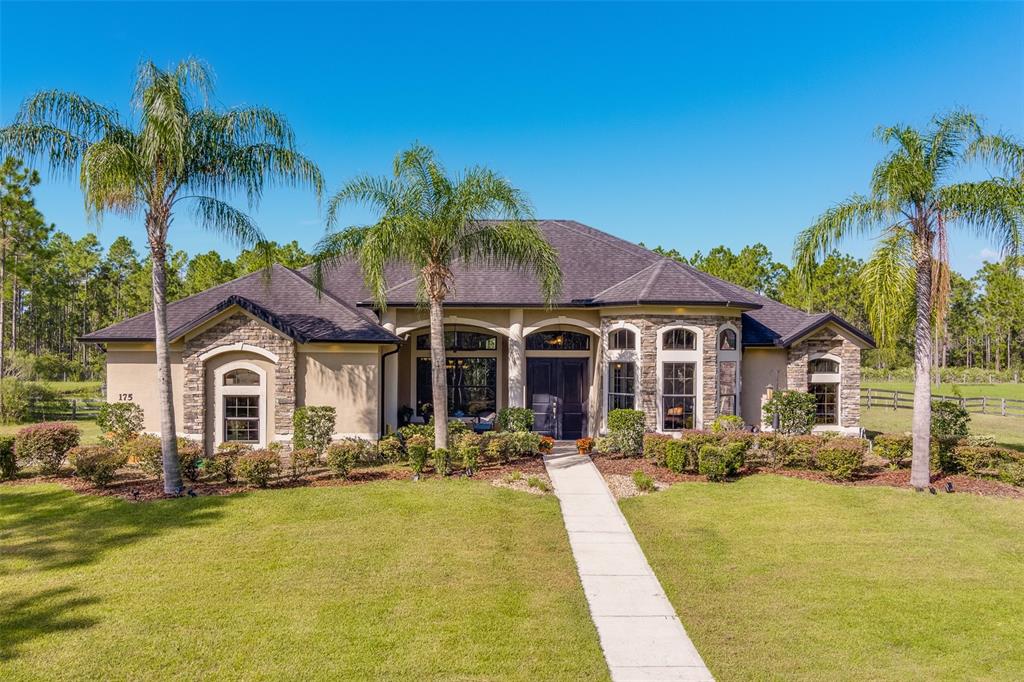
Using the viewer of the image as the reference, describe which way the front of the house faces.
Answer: facing the viewer

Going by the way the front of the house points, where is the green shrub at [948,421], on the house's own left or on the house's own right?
on the house's own left

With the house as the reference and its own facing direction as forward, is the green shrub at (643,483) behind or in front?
in front

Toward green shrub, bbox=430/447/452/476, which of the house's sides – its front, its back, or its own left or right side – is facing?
front

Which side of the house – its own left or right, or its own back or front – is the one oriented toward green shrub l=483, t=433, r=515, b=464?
front

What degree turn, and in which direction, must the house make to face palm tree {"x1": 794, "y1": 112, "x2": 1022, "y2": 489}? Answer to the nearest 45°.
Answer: approximately 45° to its left
